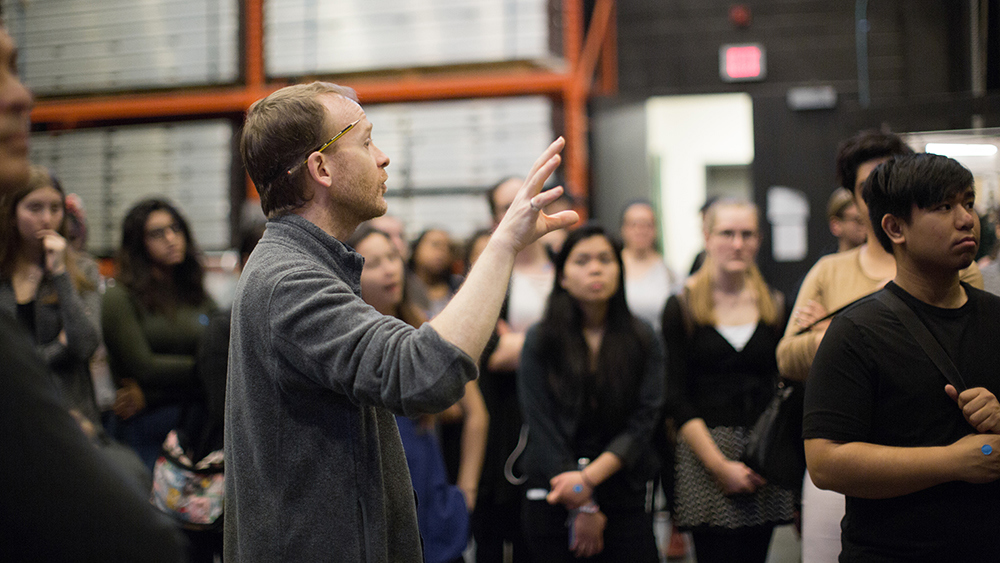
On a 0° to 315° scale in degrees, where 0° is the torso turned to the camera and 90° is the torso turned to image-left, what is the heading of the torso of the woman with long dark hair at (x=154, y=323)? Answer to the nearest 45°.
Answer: approximately 315°

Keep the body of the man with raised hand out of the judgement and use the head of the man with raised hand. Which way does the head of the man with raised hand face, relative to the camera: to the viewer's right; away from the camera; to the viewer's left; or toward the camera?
to the viewer's right

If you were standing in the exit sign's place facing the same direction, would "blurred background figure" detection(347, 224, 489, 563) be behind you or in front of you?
in front

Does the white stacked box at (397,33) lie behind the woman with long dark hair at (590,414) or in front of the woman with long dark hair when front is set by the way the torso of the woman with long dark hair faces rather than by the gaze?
behind

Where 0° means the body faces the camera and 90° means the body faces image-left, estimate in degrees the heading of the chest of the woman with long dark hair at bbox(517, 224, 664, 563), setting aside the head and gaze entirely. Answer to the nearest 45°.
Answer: approximately 0°

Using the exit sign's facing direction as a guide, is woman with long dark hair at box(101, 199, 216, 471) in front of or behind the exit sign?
in front
